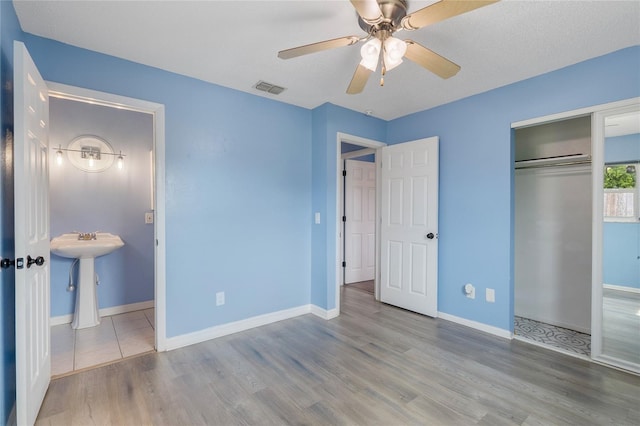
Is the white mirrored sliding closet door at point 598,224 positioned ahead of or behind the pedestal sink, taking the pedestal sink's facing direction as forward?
ahead

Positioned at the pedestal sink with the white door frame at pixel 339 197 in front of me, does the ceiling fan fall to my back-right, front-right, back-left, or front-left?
front-right

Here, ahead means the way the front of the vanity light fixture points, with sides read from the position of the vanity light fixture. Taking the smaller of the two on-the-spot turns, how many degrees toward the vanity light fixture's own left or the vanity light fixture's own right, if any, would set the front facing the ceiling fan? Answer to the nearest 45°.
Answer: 0° — it already faces it

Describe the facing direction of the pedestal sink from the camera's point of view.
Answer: facing the viewer

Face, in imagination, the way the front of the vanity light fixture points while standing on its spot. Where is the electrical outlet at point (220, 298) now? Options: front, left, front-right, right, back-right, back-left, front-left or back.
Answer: front-left

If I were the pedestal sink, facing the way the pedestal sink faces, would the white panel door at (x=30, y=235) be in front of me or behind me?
in front

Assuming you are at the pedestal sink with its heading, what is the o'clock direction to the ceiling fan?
The ceiling fan is roughly at 11 o'clock from the pedestal sink.

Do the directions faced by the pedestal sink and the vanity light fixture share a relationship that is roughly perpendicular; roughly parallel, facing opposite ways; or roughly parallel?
roughly parallel

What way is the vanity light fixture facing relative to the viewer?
toward the camera

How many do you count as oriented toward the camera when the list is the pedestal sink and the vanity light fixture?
2

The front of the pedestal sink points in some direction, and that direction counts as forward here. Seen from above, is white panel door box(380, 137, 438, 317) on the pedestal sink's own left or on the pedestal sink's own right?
on the pedestal sink's own left
